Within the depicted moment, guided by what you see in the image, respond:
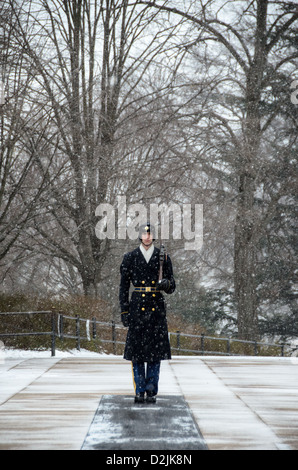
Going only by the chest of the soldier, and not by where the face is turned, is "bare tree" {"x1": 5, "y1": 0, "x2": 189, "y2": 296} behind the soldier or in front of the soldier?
behind

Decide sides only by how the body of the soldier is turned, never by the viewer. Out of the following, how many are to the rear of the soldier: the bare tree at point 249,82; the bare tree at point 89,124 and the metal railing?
3

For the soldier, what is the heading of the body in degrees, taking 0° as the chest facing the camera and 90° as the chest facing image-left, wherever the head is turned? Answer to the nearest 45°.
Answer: approximately 0°

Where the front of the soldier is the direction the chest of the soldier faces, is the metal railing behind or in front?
behind

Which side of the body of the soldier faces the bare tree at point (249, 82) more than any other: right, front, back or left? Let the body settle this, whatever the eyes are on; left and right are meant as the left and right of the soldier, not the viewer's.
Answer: back
